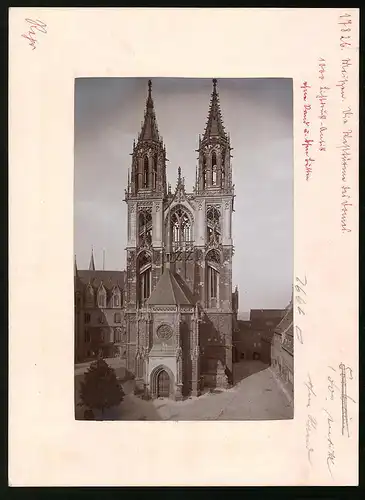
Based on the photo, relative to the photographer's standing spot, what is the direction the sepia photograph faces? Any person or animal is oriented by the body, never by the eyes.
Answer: facing the viewer
